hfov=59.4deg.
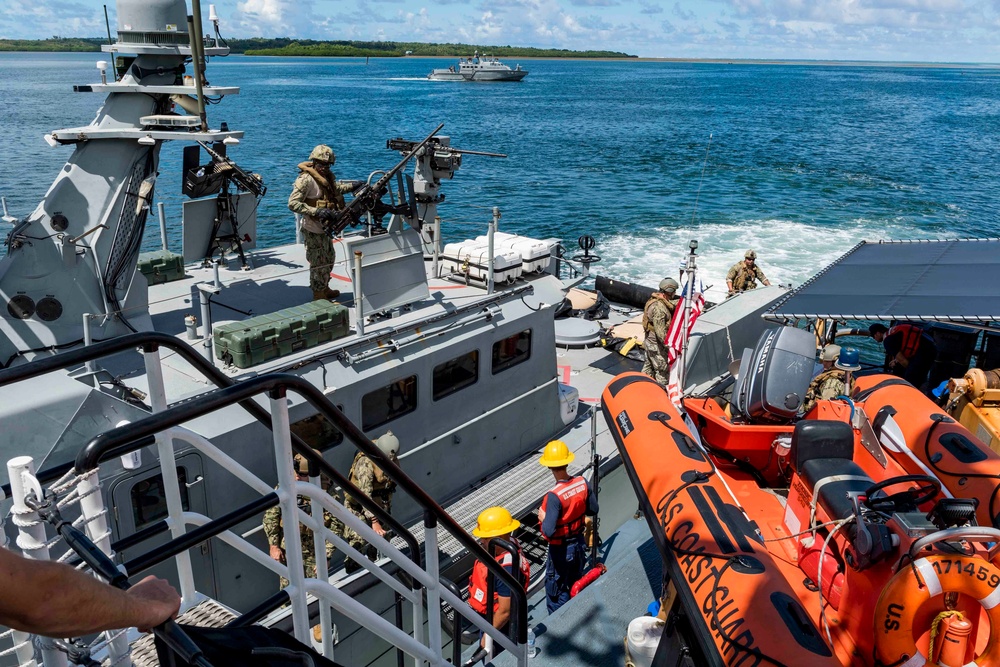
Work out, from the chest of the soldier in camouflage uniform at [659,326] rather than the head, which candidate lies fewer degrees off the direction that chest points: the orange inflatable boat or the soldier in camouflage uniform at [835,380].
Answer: the soldier in camouflage uniform

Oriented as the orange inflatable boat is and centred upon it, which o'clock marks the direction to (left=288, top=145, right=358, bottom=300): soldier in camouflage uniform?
The soldier in camouflage uniform is roughly at 5 o'clock from the orange inflatable boat.

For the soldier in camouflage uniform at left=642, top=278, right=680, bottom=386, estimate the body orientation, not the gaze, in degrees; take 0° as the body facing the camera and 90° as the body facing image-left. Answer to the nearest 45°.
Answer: approximately 270°

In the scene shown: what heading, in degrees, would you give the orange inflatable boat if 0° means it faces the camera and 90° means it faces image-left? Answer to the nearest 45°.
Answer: approximately 315°

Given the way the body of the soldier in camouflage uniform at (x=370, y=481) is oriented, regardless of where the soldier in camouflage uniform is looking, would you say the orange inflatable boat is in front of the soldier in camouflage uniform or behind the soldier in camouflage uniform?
in front

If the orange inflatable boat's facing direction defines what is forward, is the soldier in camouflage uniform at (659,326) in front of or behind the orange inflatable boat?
behind

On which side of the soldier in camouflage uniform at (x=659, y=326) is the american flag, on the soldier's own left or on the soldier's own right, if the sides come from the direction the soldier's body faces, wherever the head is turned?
on the soldier's own right

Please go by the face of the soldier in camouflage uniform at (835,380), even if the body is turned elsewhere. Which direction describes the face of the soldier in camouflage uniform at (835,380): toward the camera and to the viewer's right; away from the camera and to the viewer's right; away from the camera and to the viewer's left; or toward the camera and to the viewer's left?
toward the camera and to the viewer's left

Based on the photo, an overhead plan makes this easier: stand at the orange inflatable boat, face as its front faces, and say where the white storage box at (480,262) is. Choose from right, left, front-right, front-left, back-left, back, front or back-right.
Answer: back

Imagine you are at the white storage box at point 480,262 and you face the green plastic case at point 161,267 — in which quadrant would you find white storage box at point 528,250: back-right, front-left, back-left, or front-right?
back-right
